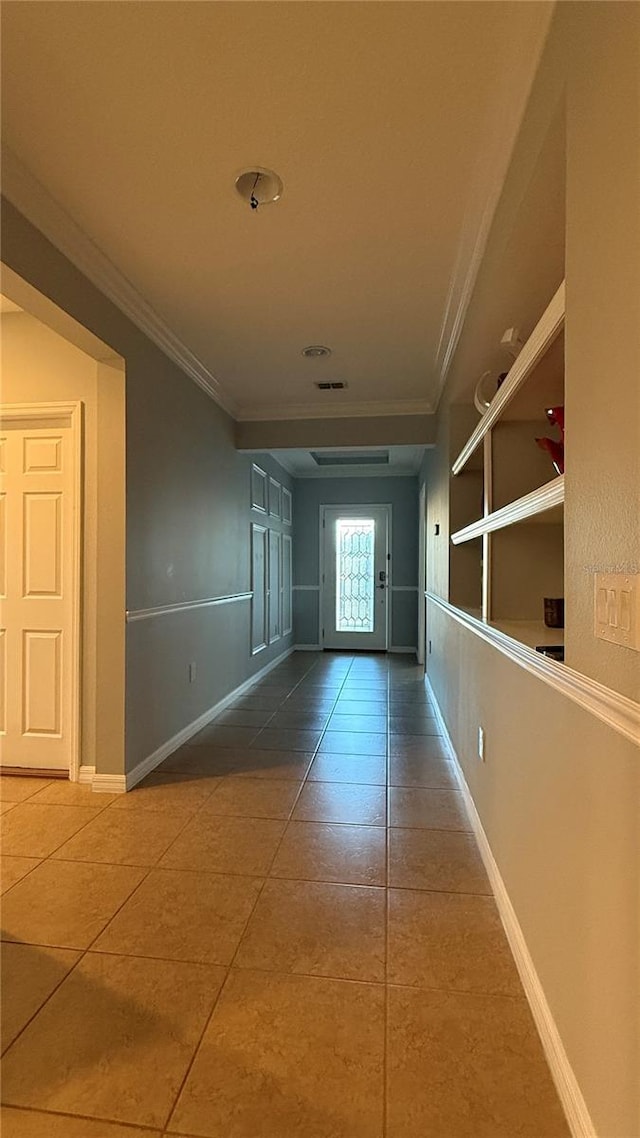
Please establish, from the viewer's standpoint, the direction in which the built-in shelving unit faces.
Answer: facing to the left of the viewer

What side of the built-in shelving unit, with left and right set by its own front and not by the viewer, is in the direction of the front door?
right

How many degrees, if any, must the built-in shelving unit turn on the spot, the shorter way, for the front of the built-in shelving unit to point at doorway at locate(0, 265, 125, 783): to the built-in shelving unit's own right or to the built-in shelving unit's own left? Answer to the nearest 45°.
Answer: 0° — it already faces it
